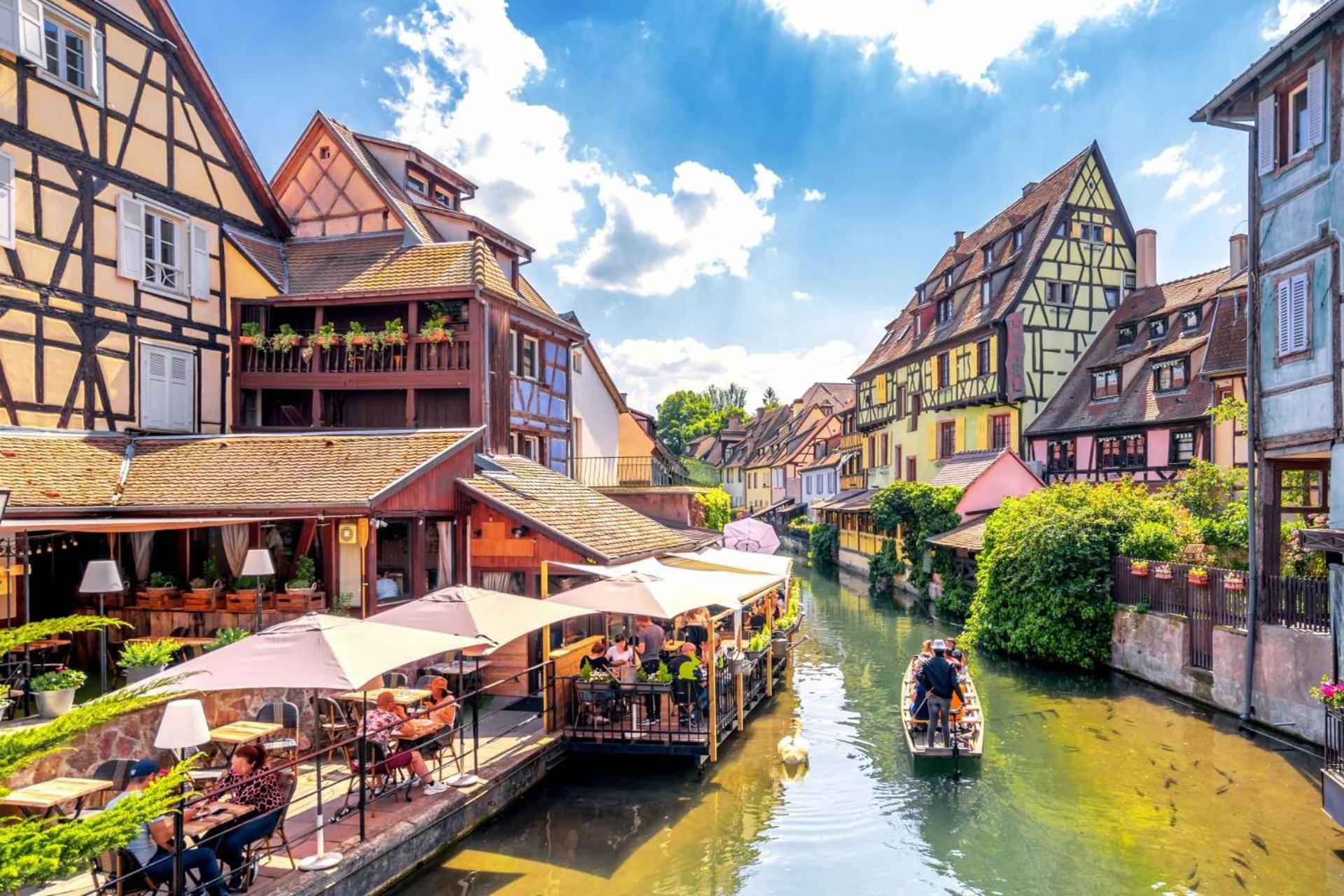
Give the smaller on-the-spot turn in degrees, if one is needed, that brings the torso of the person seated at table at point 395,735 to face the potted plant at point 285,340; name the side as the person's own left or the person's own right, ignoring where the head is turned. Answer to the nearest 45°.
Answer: approximately 90° to the person's own left

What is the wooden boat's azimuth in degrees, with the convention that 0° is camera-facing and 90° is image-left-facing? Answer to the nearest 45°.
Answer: approximately 180°

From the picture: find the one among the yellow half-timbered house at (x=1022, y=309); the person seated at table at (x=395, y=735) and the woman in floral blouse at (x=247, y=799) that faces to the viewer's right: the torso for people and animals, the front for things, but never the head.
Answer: the person seated at table

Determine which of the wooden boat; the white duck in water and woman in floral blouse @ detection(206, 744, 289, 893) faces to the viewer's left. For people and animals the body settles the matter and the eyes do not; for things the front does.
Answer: the woman in floral blouse

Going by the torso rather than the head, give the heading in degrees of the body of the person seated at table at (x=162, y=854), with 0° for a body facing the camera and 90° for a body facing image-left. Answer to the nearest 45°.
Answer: approximately 270°

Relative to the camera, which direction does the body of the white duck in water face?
away from the camera

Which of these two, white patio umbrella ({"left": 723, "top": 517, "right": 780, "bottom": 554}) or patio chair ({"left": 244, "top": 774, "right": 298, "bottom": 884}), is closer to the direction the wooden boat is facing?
the white patio umbrella

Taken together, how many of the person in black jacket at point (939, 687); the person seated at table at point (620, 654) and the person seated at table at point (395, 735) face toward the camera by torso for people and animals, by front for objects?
1

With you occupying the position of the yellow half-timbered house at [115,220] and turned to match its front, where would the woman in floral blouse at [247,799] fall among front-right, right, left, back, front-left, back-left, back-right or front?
front-right

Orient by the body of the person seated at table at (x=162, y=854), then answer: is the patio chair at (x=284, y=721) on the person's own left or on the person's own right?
on the person's own left

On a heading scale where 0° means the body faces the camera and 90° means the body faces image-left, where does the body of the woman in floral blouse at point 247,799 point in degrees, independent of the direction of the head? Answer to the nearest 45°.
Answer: approximately 90°

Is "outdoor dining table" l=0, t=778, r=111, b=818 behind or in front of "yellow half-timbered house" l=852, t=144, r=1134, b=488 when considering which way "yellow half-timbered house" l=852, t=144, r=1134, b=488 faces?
in front
